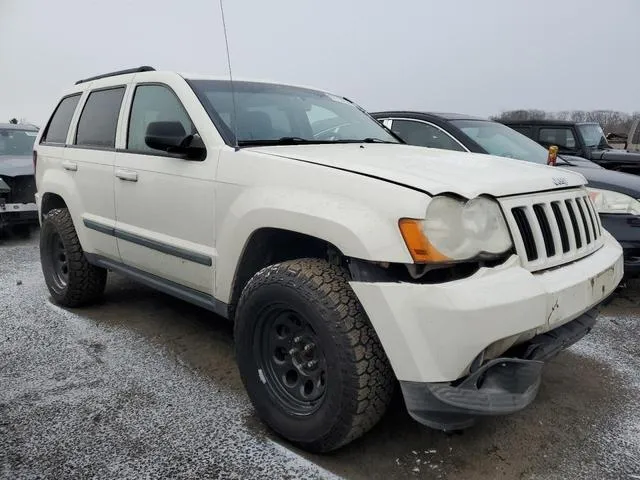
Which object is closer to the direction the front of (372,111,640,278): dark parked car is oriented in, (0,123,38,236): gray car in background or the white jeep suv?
the white jeep suv

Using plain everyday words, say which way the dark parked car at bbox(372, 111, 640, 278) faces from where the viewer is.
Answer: facing the viewer and to the right of the viewer

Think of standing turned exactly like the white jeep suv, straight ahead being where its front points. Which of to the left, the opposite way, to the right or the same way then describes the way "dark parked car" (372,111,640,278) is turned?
the same way

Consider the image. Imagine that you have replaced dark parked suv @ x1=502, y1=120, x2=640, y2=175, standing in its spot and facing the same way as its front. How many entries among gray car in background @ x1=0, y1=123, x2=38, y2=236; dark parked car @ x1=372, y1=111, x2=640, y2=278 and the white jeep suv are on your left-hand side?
0

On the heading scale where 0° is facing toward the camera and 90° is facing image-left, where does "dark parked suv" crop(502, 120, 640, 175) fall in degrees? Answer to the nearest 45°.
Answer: approximately 315°

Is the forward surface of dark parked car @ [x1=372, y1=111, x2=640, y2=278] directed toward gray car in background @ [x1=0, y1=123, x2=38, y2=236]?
no

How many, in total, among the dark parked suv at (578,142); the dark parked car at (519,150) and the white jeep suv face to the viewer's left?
0

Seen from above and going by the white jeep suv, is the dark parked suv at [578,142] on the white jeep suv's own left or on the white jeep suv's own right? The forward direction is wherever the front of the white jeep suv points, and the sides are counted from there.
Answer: on the white jeep suv's own left

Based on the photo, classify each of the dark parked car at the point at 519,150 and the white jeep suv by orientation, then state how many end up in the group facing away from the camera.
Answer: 0

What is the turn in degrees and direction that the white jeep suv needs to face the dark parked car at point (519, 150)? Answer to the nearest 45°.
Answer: approximately 90° to its left

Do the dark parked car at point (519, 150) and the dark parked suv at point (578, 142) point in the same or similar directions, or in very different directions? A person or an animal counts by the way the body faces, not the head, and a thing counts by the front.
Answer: same or similar directions

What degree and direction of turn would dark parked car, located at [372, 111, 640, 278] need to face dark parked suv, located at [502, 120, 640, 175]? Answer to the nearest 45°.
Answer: approximately 135° to its left

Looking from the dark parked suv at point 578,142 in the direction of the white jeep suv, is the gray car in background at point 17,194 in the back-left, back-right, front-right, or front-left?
front-right

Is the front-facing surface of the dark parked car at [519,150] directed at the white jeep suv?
no

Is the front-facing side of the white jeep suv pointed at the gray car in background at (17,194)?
no
